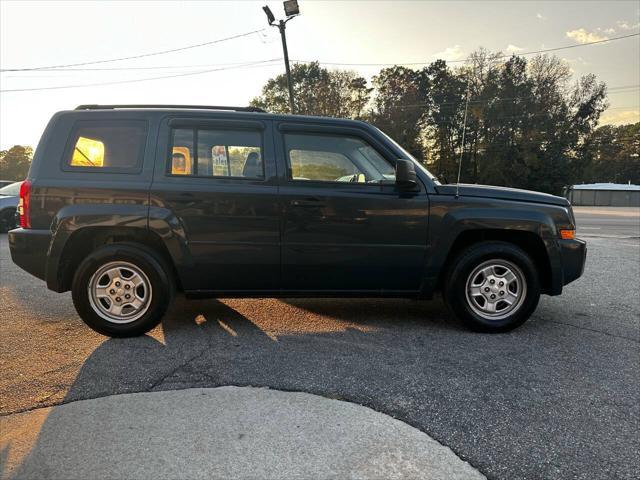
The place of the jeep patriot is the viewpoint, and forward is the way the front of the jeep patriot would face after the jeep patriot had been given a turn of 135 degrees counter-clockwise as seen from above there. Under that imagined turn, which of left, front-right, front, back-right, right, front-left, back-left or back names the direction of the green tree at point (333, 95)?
front-right

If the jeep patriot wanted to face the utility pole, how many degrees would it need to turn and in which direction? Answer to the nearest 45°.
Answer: approximately 90° to its left

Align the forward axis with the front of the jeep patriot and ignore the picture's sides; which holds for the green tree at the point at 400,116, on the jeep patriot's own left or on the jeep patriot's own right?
on the jeep patriot's own left

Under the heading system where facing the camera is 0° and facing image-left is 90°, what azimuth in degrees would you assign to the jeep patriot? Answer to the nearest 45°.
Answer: approximately 270°

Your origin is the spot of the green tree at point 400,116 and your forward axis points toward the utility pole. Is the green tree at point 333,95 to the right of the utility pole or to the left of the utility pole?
right
